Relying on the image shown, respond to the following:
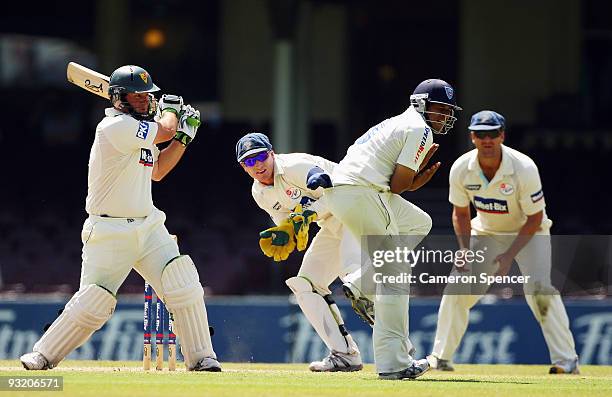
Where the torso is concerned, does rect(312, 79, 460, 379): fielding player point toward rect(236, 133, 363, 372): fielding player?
no

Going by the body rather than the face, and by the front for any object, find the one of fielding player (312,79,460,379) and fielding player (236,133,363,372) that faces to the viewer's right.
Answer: fielding player (312,79,460,379)

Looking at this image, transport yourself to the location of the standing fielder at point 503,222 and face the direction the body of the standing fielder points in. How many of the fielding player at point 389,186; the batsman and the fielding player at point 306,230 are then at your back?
0

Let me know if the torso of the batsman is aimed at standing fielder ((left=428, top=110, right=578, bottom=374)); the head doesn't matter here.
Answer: no

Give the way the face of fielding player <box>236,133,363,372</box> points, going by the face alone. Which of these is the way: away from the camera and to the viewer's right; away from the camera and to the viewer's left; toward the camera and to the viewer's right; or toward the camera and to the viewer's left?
toward the camera and to the viewer's left

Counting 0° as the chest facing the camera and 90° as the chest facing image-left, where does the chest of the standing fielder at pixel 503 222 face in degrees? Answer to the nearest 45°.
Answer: approximately 0°

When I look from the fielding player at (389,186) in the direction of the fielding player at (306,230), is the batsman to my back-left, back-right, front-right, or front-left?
front-left

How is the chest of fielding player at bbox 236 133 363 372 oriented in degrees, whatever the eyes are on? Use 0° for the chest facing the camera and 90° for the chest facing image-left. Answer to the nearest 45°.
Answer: approximately 45°

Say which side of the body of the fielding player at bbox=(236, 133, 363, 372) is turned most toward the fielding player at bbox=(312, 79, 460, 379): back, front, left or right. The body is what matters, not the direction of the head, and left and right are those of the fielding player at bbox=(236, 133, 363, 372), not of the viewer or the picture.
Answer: left

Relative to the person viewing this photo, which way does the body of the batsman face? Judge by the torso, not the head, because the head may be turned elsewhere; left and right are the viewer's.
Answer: facing the viewer and to the right of the viewer

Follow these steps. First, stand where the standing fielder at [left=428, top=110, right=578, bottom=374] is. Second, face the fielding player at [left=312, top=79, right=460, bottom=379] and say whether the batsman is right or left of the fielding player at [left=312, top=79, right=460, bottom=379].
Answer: right

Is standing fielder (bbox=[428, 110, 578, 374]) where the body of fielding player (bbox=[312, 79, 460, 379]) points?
no
